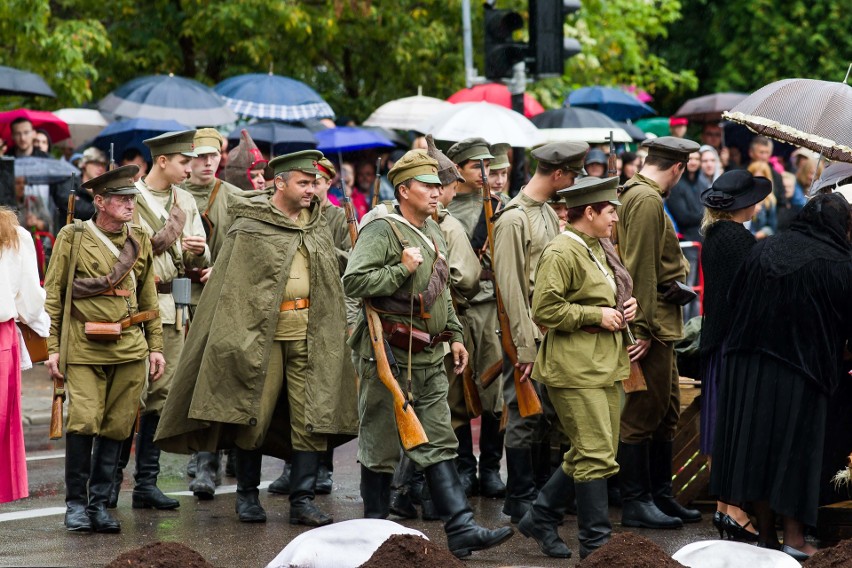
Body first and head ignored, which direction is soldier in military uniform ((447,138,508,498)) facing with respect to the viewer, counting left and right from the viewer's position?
facing the viewer and to the right of the viewer

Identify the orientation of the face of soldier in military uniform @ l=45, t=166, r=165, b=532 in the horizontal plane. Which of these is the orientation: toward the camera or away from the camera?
toward the camera

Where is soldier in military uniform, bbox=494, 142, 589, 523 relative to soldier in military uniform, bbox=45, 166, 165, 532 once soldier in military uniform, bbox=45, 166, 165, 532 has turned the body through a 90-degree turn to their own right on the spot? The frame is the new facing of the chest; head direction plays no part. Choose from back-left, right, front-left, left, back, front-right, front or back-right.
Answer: back-left

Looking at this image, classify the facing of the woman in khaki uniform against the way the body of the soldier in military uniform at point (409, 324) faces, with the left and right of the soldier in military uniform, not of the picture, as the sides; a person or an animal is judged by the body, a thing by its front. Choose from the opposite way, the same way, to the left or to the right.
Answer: the same way

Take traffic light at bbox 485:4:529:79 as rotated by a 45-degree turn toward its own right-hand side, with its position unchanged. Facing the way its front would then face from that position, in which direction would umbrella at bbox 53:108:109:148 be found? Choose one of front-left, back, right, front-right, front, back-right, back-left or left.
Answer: back

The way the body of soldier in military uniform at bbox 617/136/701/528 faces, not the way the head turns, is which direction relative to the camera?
to the viewer's right

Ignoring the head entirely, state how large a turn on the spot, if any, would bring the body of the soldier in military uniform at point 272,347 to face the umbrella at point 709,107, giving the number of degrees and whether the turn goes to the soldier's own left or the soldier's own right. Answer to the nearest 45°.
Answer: approximately 90° to the soldier's own left

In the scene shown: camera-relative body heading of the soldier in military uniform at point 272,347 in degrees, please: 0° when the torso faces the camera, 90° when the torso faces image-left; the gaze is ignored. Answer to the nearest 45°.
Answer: approximately 315°
